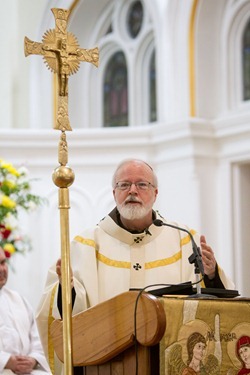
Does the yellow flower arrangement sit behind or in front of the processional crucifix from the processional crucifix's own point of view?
behind

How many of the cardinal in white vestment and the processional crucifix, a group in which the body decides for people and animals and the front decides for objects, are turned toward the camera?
2

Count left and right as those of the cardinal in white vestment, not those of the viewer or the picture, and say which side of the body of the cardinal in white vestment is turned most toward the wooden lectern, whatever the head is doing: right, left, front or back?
front

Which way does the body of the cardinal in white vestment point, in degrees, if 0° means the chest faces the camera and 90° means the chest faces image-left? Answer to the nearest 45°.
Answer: approximately 0°
